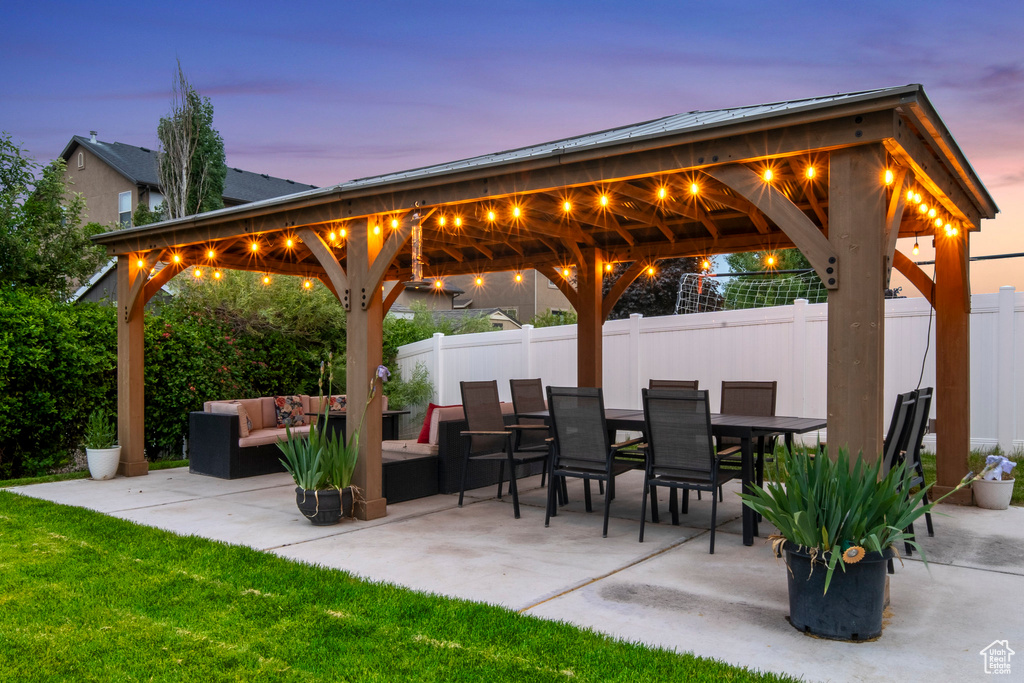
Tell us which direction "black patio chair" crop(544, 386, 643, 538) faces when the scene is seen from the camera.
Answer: facing away from the viewer and to the right of the viewer

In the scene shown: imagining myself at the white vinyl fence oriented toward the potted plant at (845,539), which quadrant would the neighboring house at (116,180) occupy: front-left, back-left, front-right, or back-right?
back-right

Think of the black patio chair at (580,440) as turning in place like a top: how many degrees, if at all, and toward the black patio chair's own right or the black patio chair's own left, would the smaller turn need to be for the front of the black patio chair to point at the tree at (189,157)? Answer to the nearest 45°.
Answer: approximately 90° to the black patio chair's own left

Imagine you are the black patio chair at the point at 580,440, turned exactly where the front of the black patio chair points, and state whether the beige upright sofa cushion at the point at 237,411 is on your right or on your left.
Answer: on your left

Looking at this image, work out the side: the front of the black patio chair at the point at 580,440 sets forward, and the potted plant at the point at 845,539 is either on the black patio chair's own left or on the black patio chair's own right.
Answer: on the black patio chair's own right

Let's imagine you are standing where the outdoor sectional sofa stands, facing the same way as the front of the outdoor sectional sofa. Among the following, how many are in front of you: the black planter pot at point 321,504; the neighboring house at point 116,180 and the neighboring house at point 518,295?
1

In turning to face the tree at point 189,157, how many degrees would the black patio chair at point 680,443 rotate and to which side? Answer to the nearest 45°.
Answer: approximately 90° to its left

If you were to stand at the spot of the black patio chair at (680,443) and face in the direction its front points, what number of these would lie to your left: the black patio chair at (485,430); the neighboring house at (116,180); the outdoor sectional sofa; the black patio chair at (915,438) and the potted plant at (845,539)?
3

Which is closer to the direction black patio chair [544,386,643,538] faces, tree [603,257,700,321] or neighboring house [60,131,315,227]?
the tree

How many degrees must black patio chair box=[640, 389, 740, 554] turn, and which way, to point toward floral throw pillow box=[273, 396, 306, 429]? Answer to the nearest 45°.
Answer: approximately 90° to its left

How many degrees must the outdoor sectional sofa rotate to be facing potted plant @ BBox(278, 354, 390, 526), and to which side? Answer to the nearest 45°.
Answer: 0° — it already faces it

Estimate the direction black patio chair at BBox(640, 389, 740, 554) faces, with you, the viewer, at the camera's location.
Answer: facing away from the viewer and to the right of the viewer
